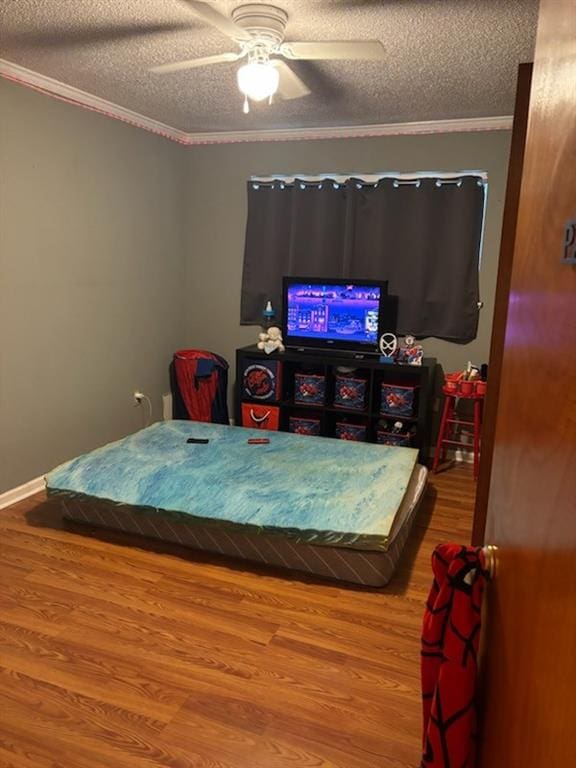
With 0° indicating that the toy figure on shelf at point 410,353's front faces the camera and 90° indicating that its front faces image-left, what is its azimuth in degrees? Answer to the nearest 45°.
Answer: approximately 0°

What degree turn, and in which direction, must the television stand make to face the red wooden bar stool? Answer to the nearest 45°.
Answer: approximately 90° to its left

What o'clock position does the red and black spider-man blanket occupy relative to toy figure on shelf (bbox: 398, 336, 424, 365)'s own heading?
The red and black spider-man blanket is roughly at 12 o'clock from the toy figure on shelf.

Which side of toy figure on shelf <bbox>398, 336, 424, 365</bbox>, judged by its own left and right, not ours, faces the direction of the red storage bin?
right

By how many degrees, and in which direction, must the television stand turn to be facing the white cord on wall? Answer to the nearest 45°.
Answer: approximately 90° to its right

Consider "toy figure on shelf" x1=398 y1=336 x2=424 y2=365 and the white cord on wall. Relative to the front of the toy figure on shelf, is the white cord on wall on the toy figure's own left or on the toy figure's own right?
on the toy figure's own right

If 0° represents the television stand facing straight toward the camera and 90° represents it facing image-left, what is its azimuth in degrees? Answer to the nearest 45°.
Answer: approximately 0°

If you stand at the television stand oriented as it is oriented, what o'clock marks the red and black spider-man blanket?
The red and black spider-man blanket is roughly at 12 o'clock from the television stand.
